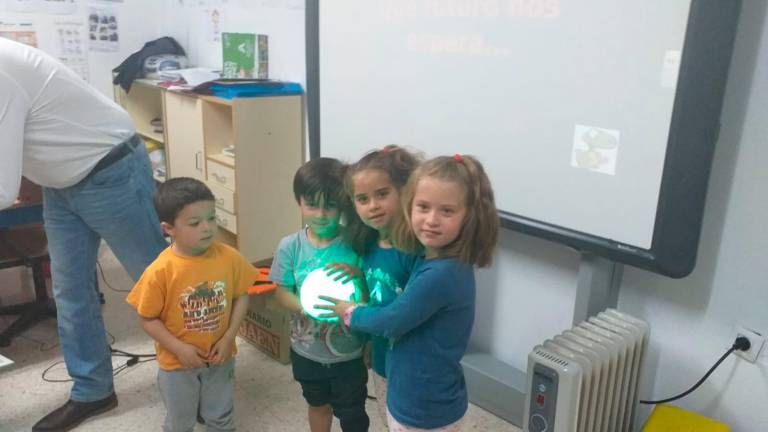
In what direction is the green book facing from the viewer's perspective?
toward the camera

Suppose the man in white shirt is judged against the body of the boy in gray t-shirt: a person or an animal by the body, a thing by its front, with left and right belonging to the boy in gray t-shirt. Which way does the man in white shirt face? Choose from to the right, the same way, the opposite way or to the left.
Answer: to the right

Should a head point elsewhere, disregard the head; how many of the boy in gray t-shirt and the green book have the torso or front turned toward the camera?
2

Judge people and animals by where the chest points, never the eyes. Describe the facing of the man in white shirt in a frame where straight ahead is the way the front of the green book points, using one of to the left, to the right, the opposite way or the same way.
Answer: to the right

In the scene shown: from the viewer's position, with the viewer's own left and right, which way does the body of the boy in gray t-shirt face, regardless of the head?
facing the viewer

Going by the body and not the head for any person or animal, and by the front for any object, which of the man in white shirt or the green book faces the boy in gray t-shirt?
the green book

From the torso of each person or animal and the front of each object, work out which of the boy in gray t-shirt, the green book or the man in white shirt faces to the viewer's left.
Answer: the man in white shirt

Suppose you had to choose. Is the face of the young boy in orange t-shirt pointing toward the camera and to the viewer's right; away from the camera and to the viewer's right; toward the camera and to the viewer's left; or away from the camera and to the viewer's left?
toward the camera and to the viewer's right

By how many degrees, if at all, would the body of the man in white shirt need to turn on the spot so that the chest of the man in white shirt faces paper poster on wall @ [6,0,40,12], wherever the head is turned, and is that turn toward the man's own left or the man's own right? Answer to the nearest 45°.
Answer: approximately 90° to the man's own right

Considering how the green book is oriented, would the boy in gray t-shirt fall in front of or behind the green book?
in front

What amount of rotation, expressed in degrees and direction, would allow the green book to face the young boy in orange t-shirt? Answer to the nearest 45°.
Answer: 0° — it already faces them

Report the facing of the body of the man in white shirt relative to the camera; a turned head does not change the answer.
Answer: to the viewer's left

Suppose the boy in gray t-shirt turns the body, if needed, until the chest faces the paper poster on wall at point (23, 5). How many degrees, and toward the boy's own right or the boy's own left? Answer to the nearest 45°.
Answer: approximately 135° to the boy's own right

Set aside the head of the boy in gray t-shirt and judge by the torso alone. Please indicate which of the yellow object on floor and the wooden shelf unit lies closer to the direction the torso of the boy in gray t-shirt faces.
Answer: the yellow object on floor

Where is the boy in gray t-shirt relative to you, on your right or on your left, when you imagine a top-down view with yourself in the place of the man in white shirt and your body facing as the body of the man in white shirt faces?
on your left

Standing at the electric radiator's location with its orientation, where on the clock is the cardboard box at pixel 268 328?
The cardboard box is roughly at 2 o'clock from the electric radiator.

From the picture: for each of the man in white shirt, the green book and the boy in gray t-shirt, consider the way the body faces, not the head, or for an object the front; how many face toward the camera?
2

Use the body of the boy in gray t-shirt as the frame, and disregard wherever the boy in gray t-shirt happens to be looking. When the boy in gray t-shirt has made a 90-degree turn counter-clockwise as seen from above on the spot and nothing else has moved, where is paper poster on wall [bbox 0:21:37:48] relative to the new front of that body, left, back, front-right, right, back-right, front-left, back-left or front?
back-left
